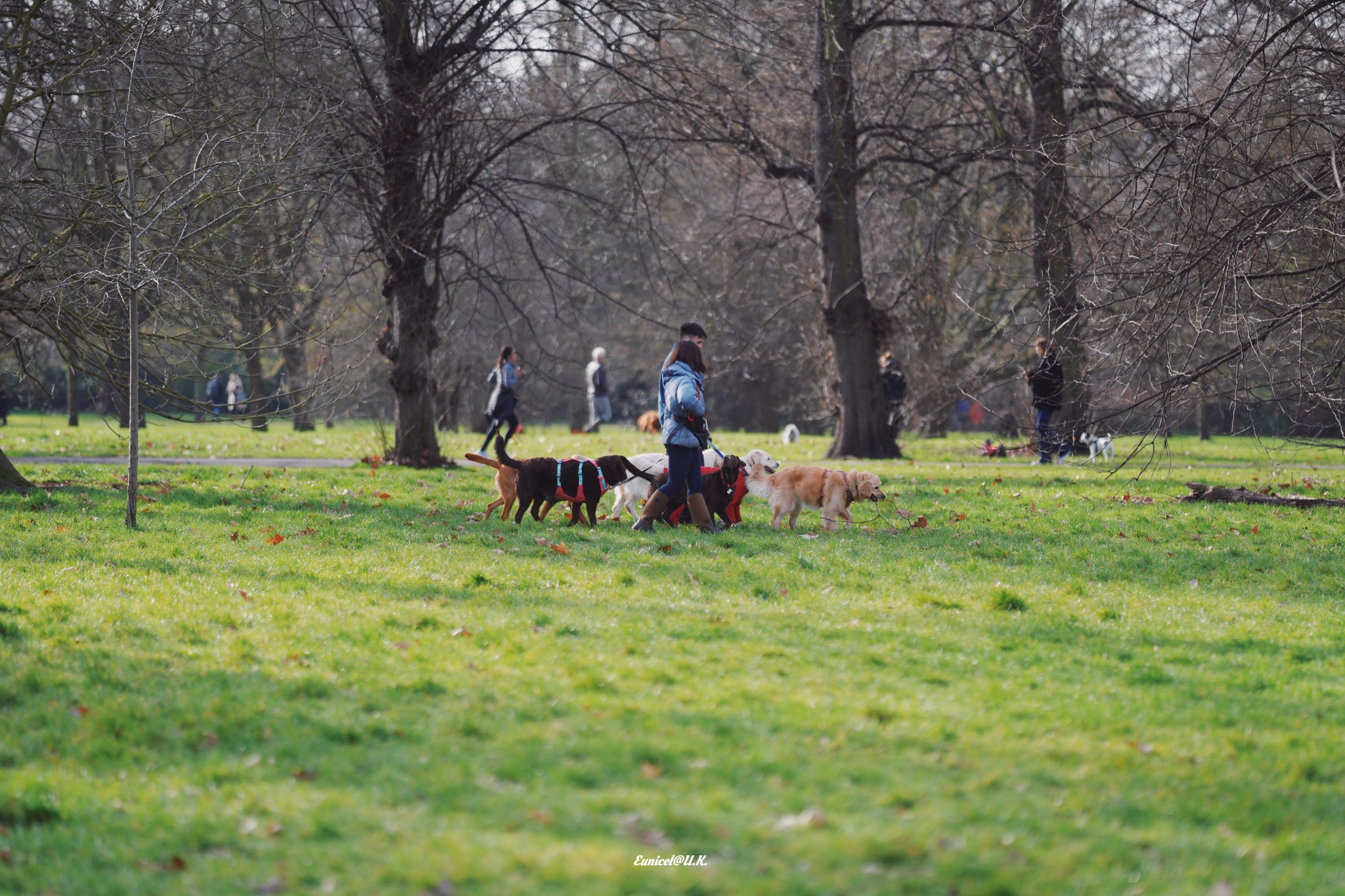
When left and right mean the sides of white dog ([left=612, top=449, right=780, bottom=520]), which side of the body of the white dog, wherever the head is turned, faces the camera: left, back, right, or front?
right

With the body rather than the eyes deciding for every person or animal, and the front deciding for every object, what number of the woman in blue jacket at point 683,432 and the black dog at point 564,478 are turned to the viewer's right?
2

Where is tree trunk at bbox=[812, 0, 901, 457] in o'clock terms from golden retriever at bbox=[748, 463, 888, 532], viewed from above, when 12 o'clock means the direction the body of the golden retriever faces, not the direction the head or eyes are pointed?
The tree trunk is roughly at 9 o'clock from the golden retriever.

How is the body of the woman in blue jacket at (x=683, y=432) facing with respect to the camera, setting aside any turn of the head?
to the viewer's right

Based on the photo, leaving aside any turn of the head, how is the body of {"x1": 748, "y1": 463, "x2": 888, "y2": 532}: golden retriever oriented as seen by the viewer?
to the viewer's right

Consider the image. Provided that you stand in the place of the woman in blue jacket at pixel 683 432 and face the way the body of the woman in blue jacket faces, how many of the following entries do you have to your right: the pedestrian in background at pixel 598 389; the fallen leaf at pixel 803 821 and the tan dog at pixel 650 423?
1

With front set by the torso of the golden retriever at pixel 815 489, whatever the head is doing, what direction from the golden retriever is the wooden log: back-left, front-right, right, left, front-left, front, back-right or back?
front-left

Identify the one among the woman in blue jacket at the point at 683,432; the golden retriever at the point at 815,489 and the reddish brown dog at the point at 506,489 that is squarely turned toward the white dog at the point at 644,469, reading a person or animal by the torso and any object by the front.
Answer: the reddish brown dog

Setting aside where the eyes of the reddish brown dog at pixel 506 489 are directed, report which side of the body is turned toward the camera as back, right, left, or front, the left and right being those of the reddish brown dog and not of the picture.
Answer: right

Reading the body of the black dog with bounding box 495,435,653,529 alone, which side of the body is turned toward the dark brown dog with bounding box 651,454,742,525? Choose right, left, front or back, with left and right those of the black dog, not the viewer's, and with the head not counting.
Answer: front

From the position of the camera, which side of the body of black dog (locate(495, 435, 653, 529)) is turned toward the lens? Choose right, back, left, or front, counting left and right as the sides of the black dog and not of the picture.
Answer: right

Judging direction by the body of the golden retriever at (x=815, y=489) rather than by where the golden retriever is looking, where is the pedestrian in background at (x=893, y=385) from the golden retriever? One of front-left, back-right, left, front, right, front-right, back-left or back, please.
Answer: left
